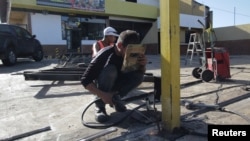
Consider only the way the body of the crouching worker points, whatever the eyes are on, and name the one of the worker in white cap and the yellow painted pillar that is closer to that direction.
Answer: the yellow painted pillar

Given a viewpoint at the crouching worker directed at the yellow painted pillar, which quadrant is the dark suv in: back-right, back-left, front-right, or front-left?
back-left

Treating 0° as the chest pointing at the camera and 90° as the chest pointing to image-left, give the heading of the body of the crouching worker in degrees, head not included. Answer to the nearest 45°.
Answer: approximately 315°

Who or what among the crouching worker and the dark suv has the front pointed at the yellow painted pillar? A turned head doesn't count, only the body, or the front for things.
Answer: the crouching worker

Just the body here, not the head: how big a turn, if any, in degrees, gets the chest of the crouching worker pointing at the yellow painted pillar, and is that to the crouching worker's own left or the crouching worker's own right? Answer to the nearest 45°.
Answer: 0° — they already face it

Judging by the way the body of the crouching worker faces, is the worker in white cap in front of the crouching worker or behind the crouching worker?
behind
